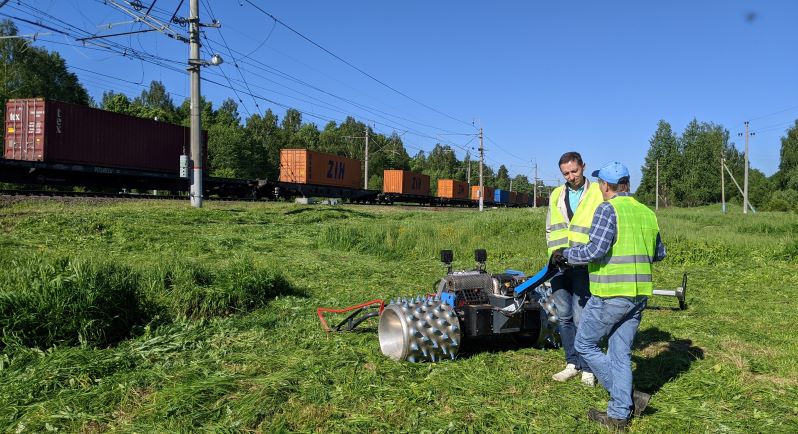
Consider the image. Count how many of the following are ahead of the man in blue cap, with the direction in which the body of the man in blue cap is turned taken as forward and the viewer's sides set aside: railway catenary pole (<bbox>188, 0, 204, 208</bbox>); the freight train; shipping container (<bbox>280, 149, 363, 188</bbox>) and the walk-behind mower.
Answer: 4

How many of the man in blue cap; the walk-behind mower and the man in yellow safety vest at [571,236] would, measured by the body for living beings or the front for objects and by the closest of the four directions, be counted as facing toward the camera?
1

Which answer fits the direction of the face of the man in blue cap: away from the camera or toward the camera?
away from the camera

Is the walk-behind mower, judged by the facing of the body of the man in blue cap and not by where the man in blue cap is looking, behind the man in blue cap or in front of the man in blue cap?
in front

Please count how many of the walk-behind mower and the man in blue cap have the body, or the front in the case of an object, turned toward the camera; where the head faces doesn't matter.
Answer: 0

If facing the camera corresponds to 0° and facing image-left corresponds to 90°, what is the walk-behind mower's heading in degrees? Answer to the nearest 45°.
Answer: approximately 135°
